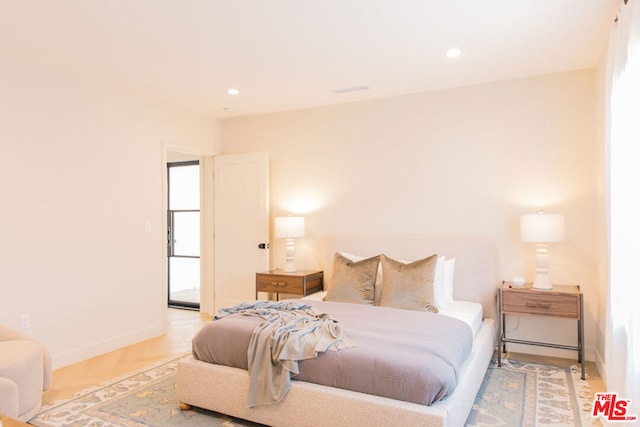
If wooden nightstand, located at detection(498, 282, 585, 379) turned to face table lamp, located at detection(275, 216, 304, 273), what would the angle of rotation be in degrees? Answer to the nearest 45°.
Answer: approximately 90° to its right

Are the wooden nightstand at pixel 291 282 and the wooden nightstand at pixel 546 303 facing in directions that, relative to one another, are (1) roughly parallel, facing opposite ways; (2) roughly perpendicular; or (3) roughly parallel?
roughly parallel

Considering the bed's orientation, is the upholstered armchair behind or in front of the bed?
in front

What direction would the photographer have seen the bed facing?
facing the viewer and to the left of the viewer

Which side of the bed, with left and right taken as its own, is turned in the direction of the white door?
right

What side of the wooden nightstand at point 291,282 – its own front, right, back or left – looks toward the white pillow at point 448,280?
left

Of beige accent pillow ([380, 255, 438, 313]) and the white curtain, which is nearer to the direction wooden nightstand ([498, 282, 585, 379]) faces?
the white curtain

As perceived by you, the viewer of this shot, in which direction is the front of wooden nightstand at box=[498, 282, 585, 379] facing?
facing the viewer

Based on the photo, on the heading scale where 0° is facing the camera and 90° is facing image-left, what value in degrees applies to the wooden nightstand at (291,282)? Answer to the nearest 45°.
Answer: approximately 45°

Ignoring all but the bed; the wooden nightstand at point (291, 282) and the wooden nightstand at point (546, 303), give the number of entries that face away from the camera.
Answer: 0

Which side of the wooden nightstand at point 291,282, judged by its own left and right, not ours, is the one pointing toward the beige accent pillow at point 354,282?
left

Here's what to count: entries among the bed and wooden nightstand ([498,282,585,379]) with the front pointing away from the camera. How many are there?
0

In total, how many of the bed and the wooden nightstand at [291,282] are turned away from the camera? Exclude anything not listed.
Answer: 0
